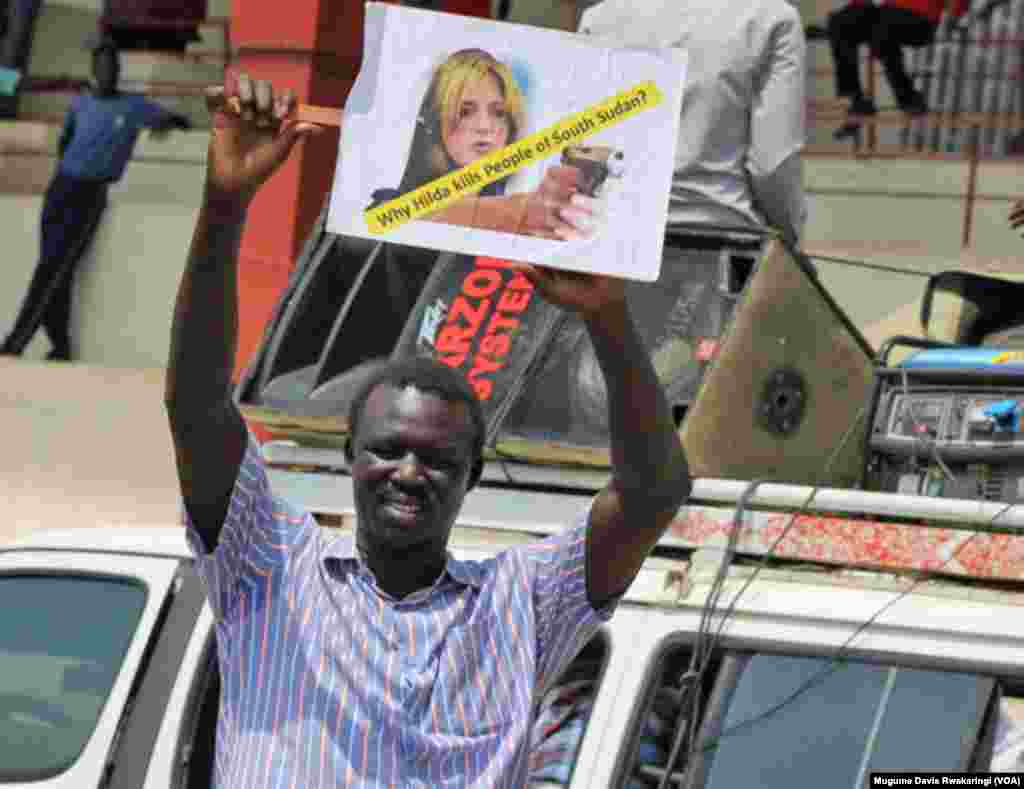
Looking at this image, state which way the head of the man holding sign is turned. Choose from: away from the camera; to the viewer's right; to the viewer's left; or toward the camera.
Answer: toward the camera

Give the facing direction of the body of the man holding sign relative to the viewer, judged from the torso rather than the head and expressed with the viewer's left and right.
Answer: facing the viewer

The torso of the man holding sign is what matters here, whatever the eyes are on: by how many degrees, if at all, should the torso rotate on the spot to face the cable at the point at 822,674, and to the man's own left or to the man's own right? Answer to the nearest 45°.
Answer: approximately 135° to the man's own left

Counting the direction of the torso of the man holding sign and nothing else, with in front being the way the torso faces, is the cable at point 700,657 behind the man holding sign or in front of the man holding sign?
behind

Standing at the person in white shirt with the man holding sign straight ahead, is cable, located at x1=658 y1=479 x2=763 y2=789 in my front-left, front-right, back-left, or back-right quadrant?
front-left
